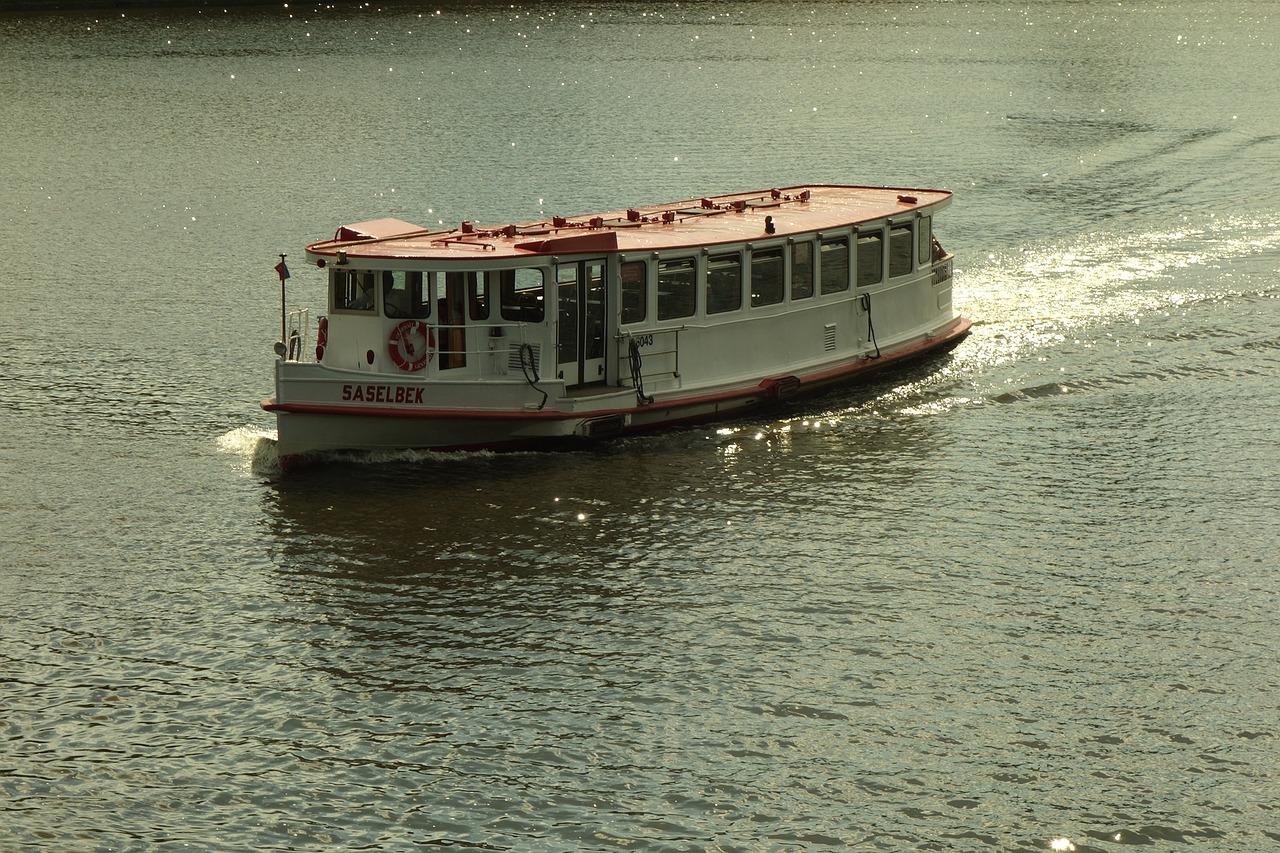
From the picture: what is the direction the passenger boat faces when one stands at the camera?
facing the viewer and to the left of the viewer
